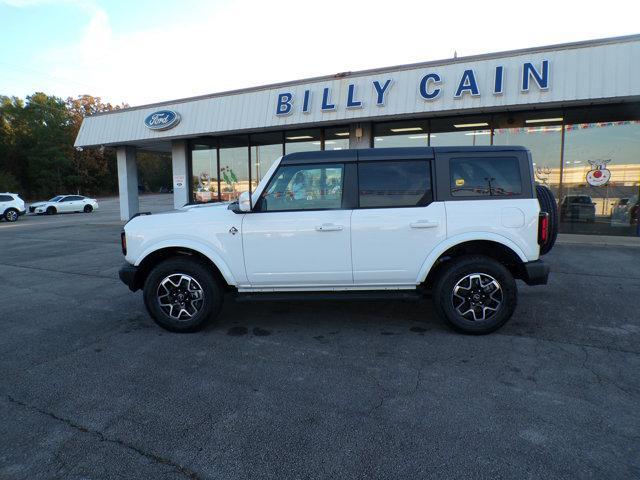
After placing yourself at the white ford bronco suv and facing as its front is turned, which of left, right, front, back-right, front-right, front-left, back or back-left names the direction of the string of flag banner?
back-right

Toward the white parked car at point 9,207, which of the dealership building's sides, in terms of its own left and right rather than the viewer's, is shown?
right

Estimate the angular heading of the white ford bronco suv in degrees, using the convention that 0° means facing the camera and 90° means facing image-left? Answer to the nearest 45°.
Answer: approximately 90°

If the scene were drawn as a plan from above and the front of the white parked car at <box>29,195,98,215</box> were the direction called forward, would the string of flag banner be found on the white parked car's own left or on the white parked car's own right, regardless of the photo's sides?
on the white parked car's own left

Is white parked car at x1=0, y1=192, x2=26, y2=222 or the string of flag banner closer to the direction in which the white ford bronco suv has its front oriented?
the white parked car

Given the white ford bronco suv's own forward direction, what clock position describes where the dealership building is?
The dealership building is roughly at 4 o'clock from the white ford bronco suv.

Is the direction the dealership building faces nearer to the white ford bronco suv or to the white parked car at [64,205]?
the white ford bronco suv

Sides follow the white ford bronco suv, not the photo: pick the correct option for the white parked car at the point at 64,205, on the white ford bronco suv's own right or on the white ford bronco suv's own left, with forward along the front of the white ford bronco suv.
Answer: on the white ford bronco suv's own right
